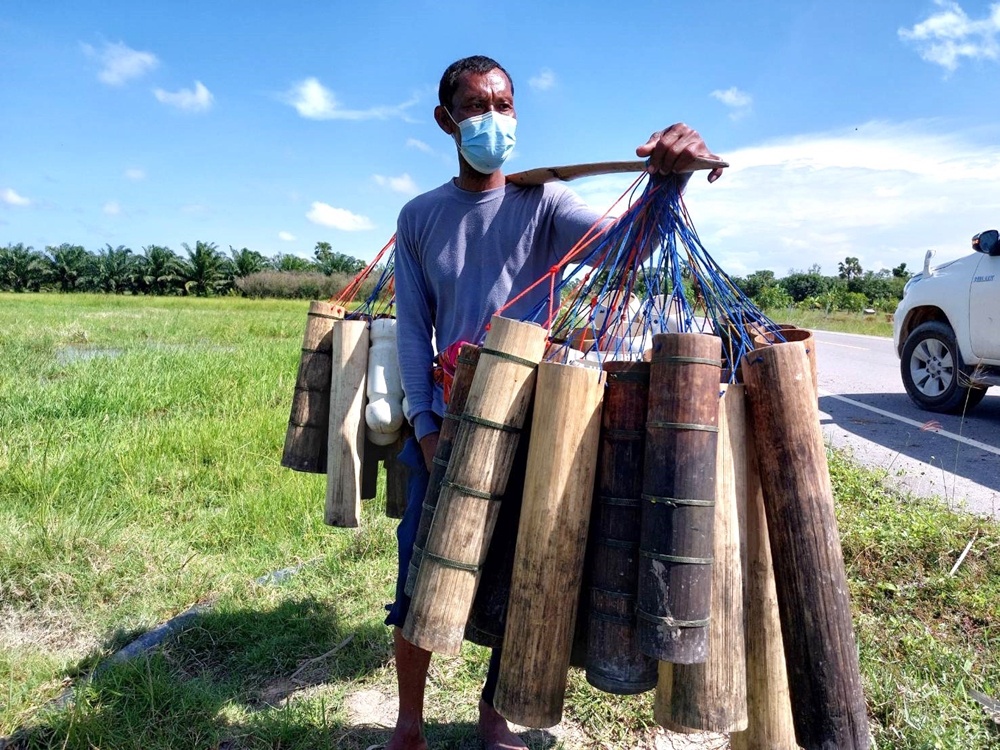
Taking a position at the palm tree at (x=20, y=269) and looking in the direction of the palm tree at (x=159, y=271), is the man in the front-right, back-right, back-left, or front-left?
front-right

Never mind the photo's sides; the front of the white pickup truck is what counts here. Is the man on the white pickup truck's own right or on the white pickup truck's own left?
on the white pickup truck's own left

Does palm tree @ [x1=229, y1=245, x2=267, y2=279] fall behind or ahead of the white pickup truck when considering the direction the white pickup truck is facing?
ahead

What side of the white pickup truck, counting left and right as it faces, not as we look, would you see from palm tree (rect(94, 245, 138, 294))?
front

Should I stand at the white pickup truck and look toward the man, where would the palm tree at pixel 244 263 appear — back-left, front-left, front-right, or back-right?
back-right

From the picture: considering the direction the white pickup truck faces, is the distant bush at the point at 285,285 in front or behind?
in front

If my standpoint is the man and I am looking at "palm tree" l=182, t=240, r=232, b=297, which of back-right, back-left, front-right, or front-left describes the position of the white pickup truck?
front-right

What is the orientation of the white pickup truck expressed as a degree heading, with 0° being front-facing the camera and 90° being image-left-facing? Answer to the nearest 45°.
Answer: approximately 135°
